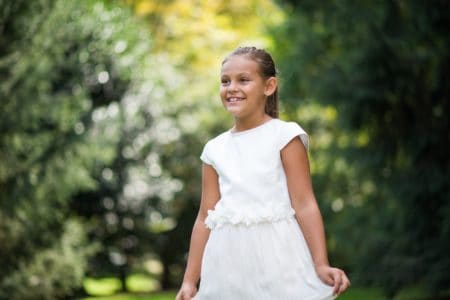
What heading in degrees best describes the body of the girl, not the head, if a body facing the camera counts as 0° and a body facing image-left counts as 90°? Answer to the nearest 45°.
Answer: approximately 45°
